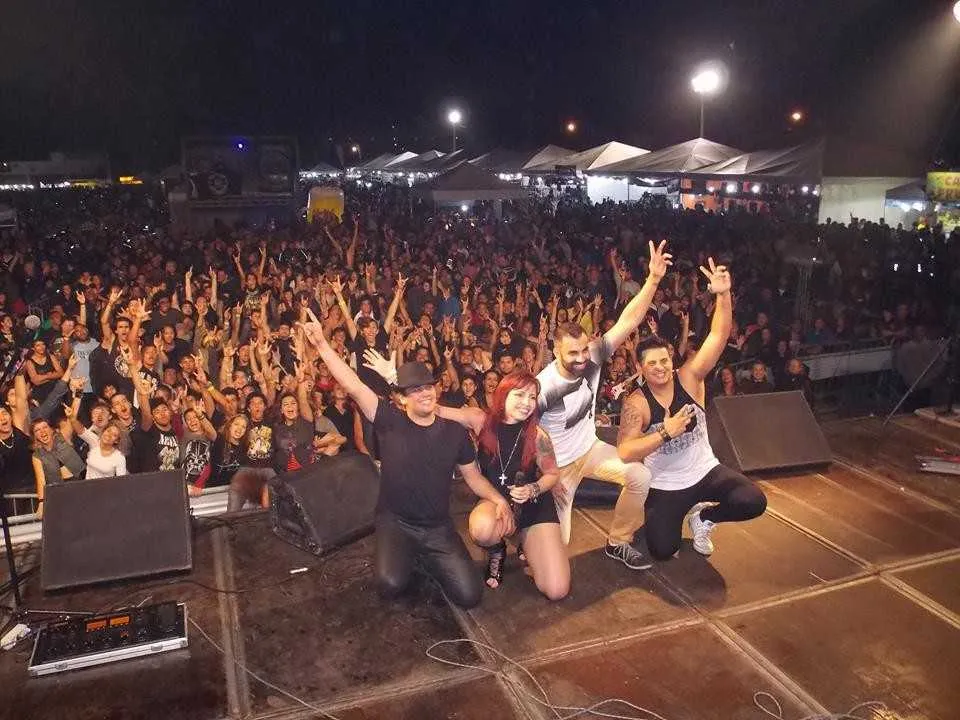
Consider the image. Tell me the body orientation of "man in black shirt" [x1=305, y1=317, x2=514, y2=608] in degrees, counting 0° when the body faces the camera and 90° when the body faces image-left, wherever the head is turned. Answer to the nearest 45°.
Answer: approximately 0°

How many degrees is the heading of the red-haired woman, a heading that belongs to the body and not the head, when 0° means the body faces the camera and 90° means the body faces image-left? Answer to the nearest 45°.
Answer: approximately 0°

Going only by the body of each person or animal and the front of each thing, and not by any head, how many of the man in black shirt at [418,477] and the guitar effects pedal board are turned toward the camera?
2

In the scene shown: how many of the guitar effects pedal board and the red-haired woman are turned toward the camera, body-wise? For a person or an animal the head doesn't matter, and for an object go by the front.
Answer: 2

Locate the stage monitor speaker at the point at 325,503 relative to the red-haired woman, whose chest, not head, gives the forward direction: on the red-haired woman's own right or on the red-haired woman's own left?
on the red-haired woman's own right

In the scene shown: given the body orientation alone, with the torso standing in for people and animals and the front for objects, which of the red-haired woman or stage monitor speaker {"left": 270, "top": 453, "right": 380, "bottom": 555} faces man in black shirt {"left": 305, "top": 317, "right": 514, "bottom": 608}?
the stage monitor speaker

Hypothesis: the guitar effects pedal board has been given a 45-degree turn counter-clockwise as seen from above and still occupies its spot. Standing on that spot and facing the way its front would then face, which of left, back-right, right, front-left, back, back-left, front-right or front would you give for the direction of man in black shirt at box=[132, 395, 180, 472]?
back-left

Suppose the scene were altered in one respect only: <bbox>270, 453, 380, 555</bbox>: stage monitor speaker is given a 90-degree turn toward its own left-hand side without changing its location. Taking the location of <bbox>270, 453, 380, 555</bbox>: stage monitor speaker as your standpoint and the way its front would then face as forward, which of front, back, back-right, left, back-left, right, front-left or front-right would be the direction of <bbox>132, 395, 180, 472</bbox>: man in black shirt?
left

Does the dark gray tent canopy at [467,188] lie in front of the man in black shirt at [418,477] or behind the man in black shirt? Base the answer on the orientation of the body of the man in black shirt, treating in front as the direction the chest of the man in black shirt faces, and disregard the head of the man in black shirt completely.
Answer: behind
